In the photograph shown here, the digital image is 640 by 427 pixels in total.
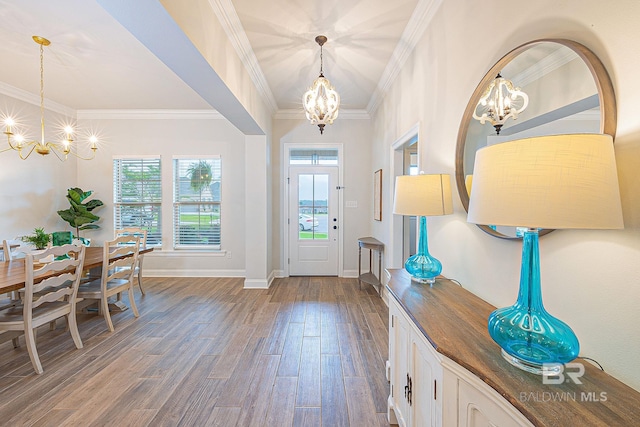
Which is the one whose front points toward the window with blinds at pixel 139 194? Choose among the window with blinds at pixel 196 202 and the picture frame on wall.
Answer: the picture frame on wall

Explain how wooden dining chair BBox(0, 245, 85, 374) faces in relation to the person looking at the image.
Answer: facing away from the viewer and to the left of the viewer

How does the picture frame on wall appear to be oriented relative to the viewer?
to the viewer's left

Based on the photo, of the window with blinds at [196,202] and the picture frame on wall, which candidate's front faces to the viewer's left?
the picture frame on wall

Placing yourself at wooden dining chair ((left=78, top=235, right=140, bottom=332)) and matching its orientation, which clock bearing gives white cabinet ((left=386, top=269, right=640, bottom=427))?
The white cabinet is roughly at 7 o'clock from the wooden dining chair.

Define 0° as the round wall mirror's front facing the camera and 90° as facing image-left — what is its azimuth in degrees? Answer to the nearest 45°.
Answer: approximately 45°

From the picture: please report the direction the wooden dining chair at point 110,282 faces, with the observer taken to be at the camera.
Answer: facing away from the viewer and to the left of the viewer

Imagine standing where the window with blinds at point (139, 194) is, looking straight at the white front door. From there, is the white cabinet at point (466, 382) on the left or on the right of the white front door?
right

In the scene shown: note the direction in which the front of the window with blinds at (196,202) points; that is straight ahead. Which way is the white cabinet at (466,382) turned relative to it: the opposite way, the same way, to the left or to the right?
to the right

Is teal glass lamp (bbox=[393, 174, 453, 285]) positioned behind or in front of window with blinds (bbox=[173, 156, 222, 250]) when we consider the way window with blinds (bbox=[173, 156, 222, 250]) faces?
in front

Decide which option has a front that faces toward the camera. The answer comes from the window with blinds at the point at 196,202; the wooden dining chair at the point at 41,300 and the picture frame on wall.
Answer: the window with blinds

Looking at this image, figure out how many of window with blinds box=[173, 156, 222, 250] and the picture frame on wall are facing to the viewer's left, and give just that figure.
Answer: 1

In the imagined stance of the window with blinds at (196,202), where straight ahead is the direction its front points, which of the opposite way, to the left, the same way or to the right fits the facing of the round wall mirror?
to the right
